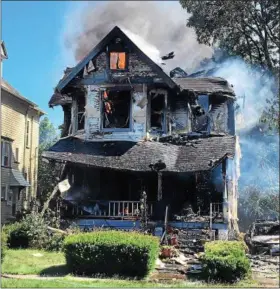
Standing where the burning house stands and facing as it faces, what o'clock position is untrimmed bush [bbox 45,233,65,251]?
The untrimmed bush is roughly at 1 o'clock from the burning house.

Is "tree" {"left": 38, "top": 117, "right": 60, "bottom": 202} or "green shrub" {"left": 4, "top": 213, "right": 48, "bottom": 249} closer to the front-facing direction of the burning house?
the green shrub

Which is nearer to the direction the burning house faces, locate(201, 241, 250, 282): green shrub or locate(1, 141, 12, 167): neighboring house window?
the green shrub

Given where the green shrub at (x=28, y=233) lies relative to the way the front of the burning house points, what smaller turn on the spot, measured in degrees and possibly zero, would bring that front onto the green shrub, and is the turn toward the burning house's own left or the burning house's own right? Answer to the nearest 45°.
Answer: approximately 45° to the burning house's own right

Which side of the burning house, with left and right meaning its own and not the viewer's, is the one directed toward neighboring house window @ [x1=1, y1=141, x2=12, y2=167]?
right

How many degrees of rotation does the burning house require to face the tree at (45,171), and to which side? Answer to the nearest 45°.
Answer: approximately 90° to its right

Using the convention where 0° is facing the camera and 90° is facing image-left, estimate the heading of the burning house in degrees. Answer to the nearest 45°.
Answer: approximately 0°

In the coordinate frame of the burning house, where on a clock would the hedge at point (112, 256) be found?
The hedge is roughly at 12 o'clock from the burning house.
